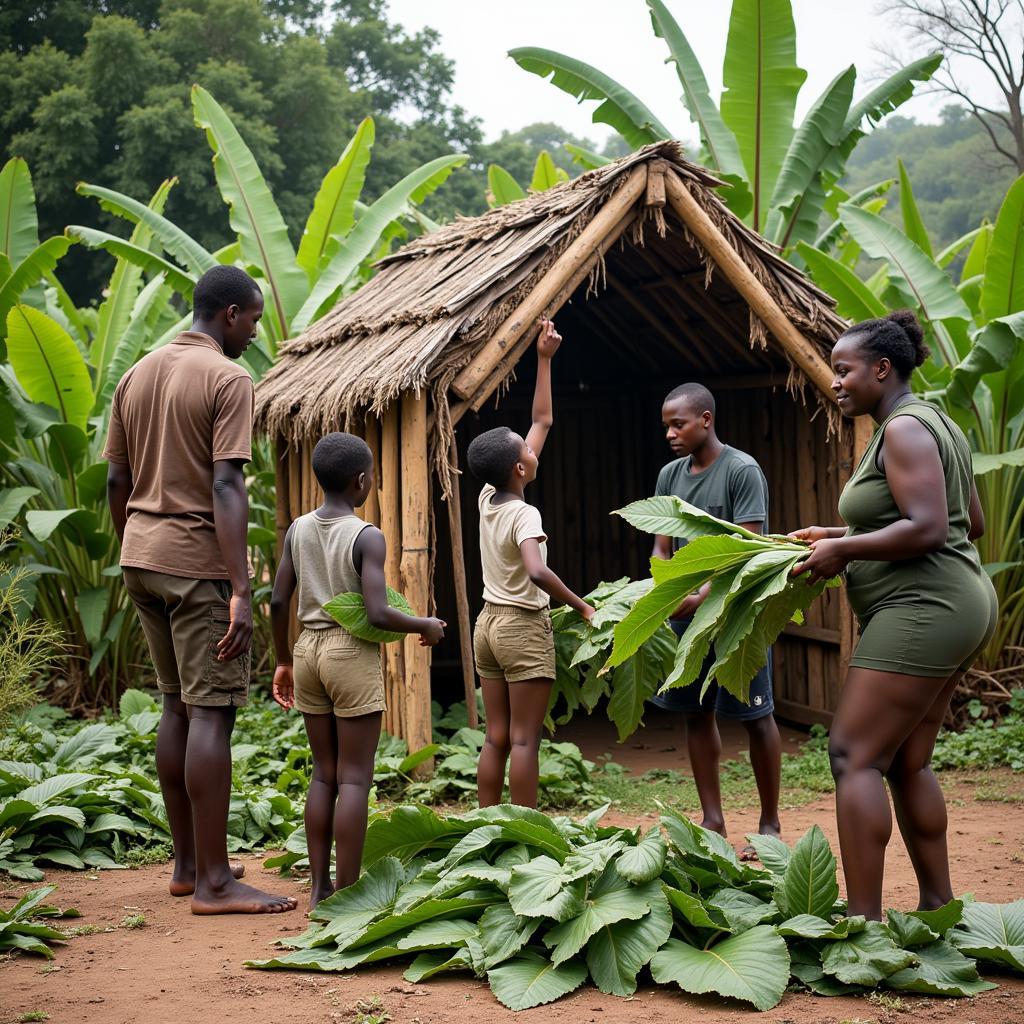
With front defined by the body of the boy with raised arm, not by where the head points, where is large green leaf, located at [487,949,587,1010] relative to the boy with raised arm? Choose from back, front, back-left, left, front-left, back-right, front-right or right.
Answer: back-right

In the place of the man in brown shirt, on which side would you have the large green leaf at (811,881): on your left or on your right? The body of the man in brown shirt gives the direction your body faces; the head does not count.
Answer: on your right

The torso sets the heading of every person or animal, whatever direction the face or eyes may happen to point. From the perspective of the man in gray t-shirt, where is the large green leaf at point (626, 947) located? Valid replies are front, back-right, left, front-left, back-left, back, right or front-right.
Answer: front-left

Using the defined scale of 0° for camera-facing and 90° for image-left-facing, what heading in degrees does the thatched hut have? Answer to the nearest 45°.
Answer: approximately 315°

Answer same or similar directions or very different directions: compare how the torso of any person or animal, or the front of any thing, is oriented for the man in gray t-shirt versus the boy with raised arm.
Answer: very different directions

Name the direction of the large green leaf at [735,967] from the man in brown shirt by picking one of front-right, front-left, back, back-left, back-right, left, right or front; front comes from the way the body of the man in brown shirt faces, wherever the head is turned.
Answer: right

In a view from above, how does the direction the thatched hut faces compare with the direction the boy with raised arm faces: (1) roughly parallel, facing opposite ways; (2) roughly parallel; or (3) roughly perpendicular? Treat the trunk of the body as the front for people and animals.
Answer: roughly perpendicular

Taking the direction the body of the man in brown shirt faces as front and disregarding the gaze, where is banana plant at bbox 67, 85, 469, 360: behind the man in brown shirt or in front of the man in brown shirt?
in front

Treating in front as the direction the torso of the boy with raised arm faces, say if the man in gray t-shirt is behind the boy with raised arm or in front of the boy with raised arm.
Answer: in front

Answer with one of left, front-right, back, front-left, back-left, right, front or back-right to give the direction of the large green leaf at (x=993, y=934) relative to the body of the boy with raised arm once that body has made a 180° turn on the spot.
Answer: left

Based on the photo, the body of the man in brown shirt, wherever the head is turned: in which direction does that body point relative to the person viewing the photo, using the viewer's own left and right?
facing away from the viewer and to the right of the viewer

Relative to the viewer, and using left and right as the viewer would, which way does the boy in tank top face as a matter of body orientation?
facing away from the viewer and to the right of the viewer

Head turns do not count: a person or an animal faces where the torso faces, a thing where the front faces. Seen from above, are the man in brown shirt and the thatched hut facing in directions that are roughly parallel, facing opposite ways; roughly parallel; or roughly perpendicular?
roughly perpendicular

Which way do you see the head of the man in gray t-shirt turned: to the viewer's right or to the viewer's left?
to the viewer's left

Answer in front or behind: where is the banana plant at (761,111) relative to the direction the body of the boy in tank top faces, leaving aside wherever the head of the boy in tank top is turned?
in front

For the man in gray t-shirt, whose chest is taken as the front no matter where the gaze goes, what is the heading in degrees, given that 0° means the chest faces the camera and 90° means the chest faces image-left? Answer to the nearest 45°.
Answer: approximately 45°
